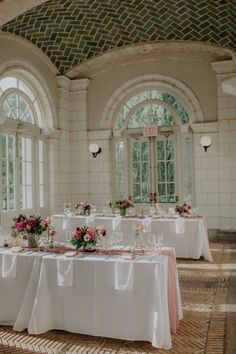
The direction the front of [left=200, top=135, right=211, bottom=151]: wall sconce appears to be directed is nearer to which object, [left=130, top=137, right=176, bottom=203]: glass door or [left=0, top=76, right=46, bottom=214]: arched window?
the arched window

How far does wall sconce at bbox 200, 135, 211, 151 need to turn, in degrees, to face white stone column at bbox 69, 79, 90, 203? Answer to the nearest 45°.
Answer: approximately 90° to its right

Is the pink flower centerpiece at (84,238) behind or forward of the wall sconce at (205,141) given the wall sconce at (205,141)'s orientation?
forward

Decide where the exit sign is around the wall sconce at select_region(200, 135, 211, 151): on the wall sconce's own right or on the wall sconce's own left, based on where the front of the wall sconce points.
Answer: on the wall sconce's own right

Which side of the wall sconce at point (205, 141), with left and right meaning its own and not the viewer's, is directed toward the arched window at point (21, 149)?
right

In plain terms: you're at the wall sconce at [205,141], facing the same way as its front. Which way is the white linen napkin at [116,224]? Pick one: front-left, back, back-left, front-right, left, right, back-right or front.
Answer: front-right

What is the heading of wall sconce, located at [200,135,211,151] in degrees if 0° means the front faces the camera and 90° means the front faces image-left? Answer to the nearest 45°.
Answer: approximately 0°

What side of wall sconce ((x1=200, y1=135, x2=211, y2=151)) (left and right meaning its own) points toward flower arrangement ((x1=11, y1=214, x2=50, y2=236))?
front
